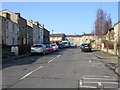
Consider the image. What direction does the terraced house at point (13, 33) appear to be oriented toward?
to the viewer's right
